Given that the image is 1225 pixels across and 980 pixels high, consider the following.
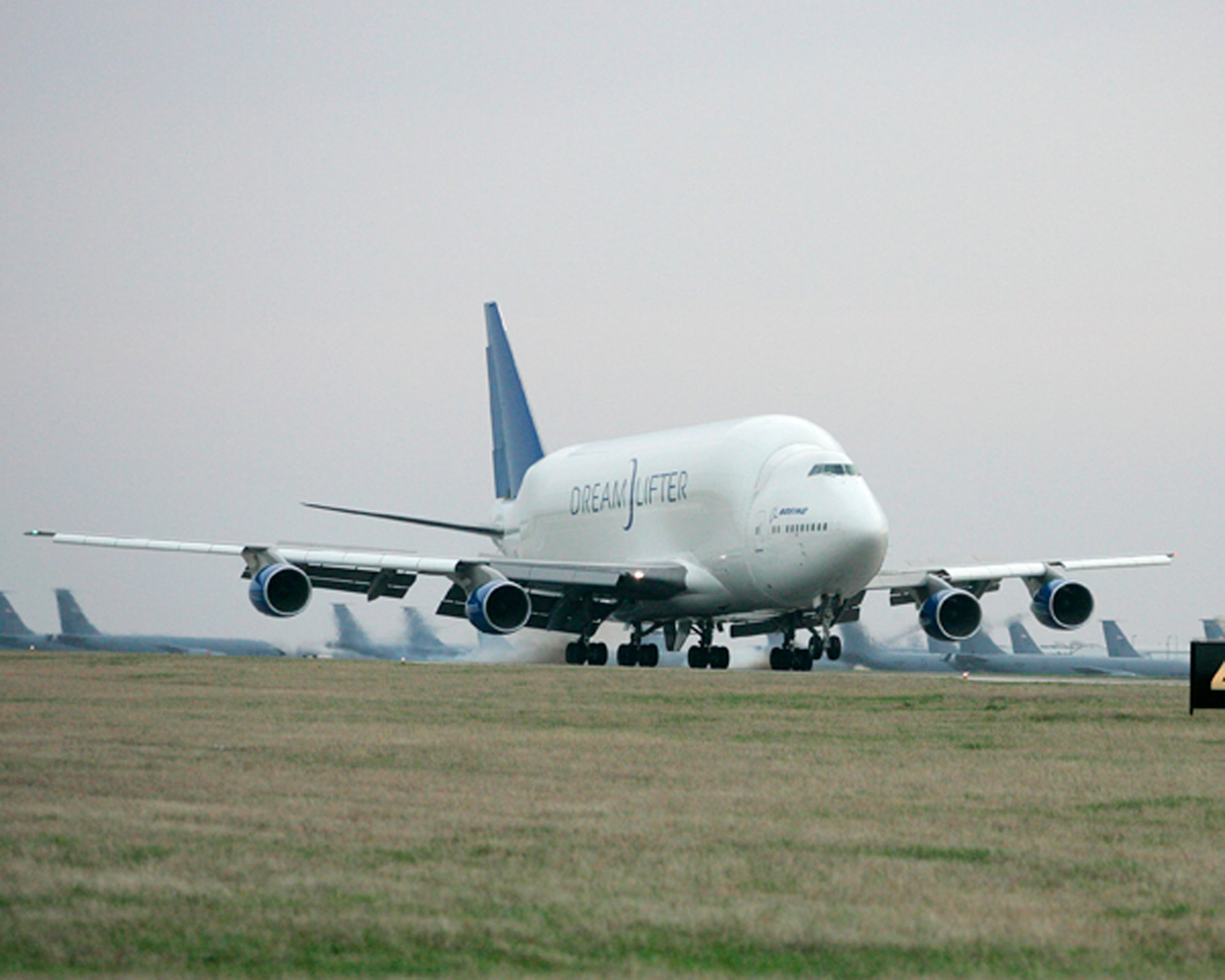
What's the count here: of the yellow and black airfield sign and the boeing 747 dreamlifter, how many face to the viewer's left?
0

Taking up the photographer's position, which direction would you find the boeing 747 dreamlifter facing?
facing the viewer and to the right of the viewer

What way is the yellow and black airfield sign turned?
toward the camera

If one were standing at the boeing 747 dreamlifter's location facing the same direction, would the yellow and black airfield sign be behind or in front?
in front

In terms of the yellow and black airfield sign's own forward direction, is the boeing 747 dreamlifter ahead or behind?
behind
